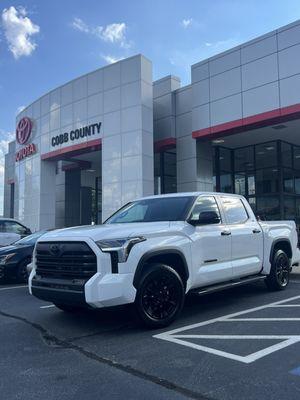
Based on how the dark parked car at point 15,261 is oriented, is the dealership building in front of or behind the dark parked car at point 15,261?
behind

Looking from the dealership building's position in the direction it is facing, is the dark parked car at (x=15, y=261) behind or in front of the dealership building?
in front

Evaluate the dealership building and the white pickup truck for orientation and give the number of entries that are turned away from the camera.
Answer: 0

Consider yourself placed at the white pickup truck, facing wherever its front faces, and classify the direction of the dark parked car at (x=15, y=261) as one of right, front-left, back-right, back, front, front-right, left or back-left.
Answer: right

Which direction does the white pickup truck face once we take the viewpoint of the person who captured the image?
facing the viewer and to the left of the viewer

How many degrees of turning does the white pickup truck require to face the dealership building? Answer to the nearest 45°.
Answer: approximately 135° to its right

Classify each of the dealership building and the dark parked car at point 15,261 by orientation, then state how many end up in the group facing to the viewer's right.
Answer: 0
